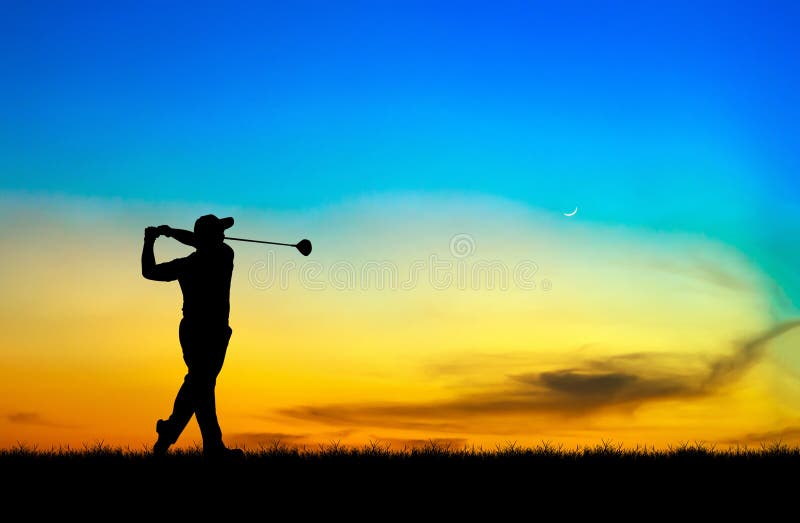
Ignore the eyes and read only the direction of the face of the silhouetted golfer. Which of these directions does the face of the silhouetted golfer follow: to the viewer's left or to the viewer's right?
to the viewer's right

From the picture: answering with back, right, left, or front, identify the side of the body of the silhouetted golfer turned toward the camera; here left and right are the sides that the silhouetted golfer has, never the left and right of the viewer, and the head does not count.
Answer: right
